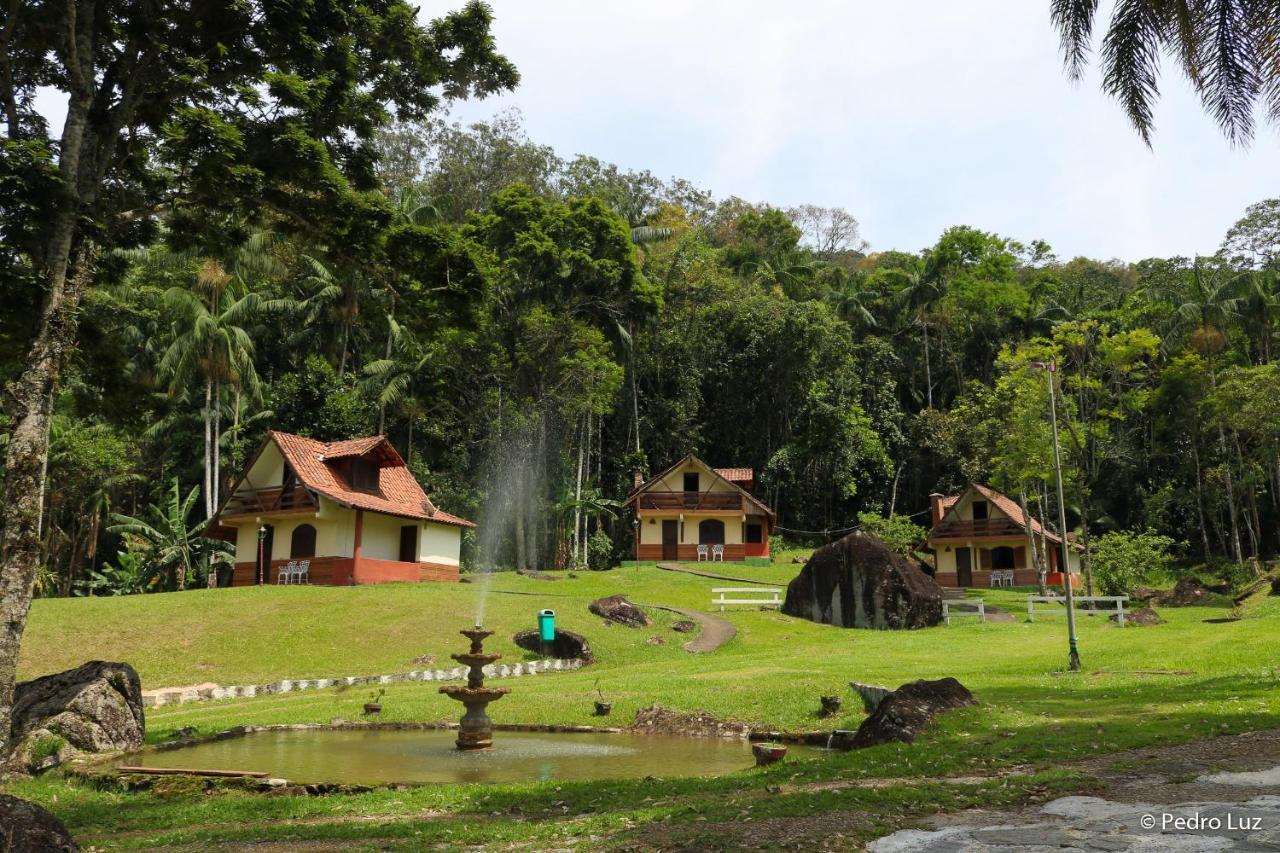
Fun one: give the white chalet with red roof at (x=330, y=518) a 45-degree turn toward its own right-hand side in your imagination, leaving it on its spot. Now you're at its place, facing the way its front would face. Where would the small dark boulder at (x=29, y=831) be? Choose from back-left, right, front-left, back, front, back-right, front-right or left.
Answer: left

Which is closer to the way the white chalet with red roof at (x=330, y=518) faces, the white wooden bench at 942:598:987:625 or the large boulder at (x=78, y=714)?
the large boulder

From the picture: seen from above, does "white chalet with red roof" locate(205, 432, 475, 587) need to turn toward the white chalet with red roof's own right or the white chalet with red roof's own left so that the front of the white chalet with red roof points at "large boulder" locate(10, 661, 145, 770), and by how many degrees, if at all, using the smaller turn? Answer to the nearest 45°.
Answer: approximately 45° to the white chalet with red roof's own left

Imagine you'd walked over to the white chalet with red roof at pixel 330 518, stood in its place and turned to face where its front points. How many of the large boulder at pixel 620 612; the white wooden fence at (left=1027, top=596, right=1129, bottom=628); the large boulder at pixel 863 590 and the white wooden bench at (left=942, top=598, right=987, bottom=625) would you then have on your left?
4

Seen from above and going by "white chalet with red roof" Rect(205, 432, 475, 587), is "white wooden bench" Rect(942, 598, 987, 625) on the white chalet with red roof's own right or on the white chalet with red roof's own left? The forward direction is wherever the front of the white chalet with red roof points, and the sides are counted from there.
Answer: on the white chalet with red roof's own left

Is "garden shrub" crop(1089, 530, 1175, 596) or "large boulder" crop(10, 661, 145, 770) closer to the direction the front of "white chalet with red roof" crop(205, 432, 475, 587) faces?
the large boulder

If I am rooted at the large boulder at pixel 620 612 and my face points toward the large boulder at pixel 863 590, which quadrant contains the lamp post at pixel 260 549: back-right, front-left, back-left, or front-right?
back-left

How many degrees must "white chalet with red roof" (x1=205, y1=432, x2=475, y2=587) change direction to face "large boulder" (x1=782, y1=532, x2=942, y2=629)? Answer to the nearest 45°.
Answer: approximately 90° to its left

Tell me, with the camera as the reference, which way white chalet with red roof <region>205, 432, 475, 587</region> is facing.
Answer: facing the viewer and to the left of the viewer

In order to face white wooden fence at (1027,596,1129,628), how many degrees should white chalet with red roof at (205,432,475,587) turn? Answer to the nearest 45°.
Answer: approximately 90° to its left

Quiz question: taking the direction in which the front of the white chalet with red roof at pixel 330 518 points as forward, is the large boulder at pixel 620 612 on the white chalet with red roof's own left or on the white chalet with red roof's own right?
on the white chalet with red roof's own left

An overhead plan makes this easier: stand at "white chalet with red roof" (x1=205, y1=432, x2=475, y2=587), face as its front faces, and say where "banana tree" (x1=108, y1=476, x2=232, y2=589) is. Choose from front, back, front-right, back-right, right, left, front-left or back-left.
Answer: right

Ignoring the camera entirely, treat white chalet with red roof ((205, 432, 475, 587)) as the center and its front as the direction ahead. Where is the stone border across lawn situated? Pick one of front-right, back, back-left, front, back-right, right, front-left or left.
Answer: front-left

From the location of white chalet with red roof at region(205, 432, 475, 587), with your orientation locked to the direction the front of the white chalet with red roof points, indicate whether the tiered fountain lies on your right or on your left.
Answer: on your left
